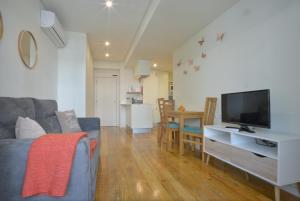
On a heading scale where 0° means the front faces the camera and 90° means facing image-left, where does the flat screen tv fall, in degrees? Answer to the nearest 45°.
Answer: approximately 45°

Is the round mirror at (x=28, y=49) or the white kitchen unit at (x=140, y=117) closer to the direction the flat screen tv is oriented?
the round mirror

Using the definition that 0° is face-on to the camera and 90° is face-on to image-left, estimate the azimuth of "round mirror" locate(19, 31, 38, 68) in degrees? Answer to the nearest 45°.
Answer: approximately 315°

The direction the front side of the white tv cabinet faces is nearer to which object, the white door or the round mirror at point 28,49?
the round mirror
